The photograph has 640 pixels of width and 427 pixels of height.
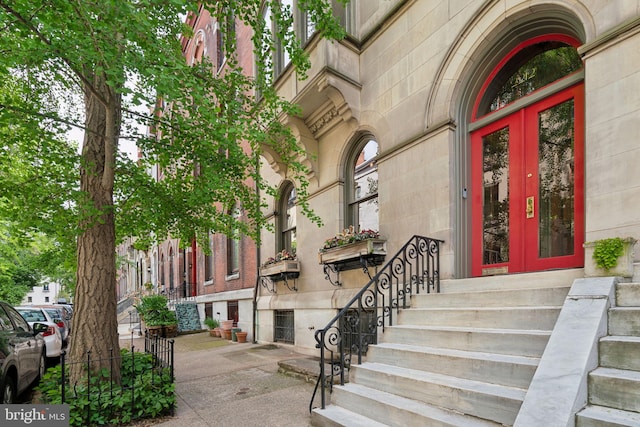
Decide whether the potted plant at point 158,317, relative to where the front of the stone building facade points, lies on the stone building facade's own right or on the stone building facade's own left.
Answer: on the stone building facade's own right

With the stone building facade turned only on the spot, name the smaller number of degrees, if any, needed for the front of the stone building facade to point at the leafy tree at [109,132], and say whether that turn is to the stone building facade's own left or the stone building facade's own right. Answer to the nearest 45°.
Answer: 0° — it already faces it

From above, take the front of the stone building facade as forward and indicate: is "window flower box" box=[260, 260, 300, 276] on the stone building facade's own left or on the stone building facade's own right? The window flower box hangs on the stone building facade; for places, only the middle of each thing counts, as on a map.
on the stone building facade's own right

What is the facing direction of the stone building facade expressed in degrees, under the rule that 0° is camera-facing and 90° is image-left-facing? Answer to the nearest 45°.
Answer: approximately 45°
